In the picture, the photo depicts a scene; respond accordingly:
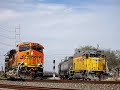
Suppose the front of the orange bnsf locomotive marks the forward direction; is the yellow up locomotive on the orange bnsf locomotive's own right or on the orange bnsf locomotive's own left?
on the orange bnsf locomotive's own left

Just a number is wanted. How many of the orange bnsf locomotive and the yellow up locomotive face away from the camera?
0

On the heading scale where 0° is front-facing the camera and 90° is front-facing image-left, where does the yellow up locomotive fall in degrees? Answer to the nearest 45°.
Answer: approximately 315°

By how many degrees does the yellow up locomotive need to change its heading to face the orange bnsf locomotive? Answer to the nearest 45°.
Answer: approximately 135° to its right
